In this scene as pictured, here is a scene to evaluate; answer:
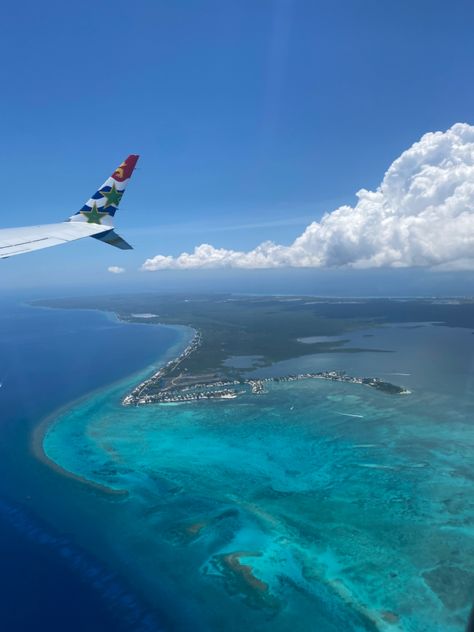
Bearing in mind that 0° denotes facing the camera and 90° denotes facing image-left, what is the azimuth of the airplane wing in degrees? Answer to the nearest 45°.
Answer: approximately 135°
